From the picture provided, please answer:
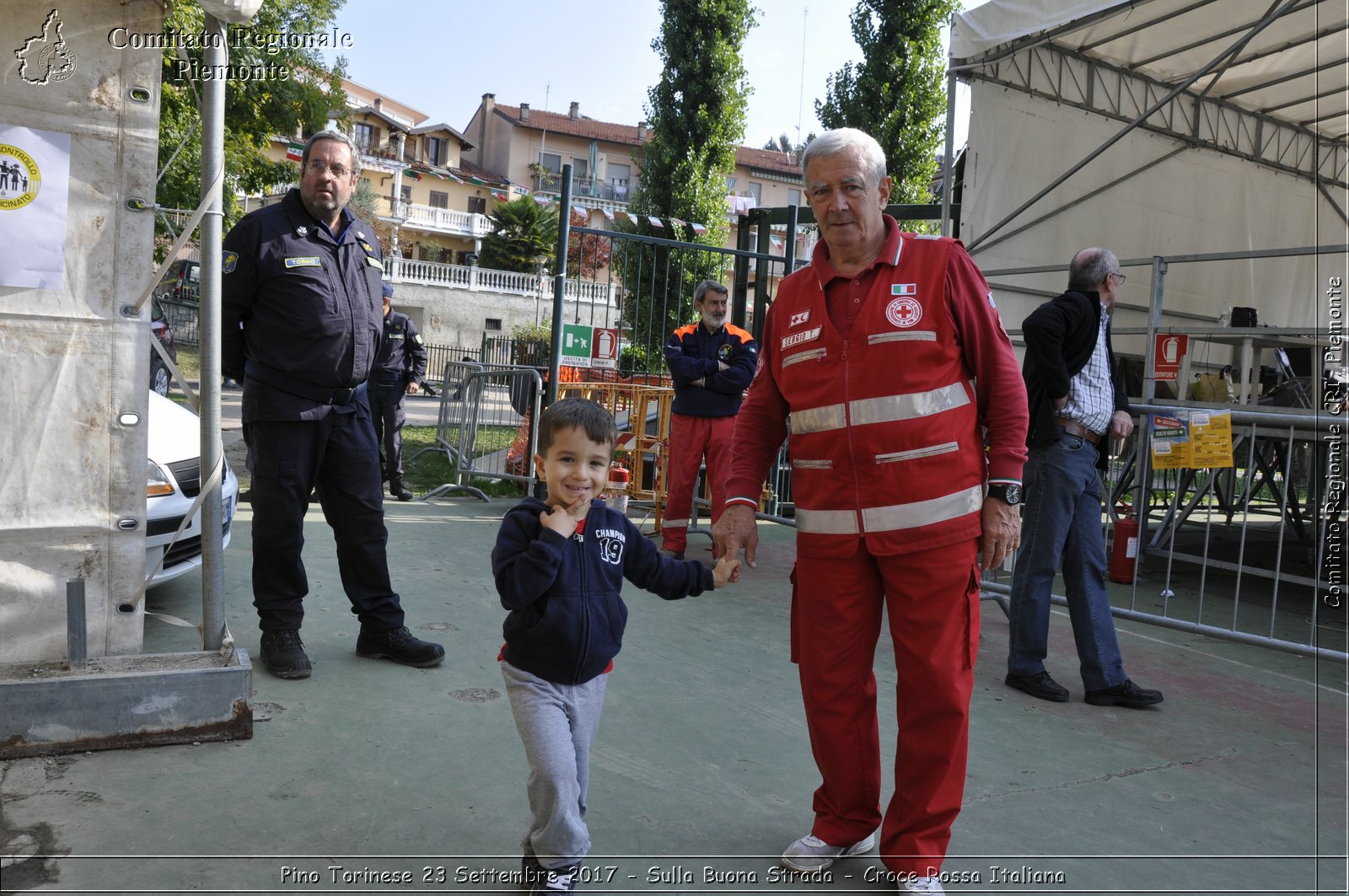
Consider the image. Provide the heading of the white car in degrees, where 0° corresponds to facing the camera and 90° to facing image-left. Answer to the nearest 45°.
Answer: approximately 315°

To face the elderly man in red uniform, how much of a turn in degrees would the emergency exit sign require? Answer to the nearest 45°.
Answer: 0° — it already faces them

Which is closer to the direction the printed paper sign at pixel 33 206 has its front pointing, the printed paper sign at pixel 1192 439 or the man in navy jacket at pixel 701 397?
the printed paper sign

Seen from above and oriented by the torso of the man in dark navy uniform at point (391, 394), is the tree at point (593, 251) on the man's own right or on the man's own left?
on the man's own left

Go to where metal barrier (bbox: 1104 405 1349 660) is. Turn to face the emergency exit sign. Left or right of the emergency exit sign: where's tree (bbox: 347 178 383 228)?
right

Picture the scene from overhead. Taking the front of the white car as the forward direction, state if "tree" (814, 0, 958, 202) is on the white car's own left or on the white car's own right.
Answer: on the white car's own left

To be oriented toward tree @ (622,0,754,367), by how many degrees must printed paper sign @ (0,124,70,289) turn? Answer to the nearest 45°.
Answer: approximately 135° to its left

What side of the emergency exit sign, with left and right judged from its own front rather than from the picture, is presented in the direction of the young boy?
front

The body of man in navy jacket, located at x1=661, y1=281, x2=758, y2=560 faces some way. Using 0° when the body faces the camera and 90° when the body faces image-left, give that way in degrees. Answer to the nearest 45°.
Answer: approximately 0°

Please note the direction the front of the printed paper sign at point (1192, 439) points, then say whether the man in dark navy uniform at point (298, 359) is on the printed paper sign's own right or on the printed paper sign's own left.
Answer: on the printed paper sign's own right
